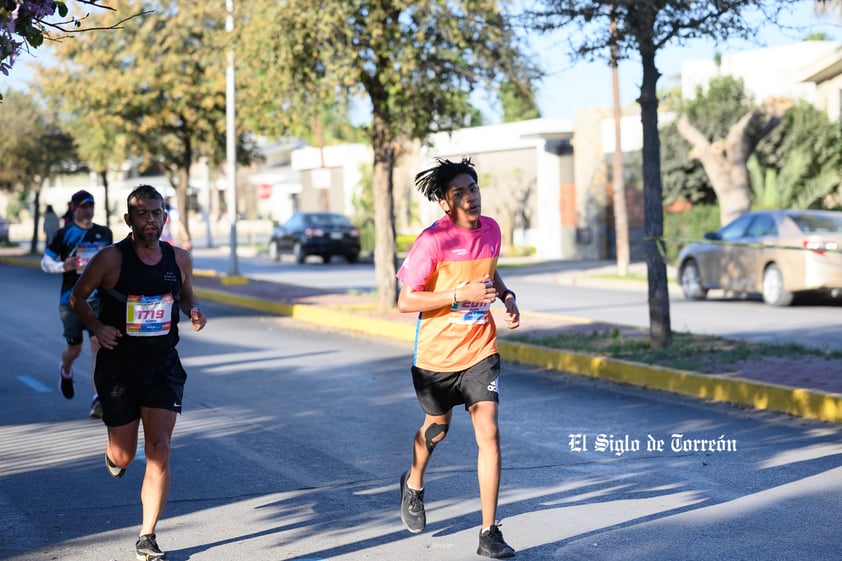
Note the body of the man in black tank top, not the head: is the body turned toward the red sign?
no

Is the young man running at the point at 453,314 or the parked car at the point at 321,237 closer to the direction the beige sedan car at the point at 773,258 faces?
the parked car

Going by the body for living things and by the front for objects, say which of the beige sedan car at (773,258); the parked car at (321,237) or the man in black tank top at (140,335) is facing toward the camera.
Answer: the man in black tank top

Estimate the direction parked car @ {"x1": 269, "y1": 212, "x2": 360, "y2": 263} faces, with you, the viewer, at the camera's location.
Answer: facing away from the viewer and to the left of the viewer

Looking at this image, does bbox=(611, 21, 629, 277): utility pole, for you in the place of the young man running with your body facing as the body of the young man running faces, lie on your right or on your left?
on your left

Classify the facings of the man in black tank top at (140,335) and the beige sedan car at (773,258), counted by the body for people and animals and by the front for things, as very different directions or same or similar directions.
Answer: very different directions

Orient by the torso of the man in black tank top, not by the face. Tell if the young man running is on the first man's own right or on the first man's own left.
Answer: on the first man's own left

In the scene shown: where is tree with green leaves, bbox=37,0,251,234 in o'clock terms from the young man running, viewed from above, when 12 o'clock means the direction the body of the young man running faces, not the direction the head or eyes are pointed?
The tree with green leaves is roughly at 7 o'clock from the young man running.

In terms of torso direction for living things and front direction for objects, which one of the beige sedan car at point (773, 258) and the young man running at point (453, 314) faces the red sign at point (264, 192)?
the beige sedan car

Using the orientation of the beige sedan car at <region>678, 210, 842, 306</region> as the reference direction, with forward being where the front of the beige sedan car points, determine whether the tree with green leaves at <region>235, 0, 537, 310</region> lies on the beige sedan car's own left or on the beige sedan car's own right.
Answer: on the beige sedan car's own left

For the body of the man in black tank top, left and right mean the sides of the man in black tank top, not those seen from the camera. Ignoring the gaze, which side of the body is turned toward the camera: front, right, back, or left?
front

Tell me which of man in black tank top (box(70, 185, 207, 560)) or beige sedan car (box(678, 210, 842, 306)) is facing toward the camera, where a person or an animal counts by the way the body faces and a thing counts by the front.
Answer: the man in black tank top

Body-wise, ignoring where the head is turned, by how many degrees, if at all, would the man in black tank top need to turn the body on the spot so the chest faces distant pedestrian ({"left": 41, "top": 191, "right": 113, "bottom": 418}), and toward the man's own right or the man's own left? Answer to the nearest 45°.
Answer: approximately 180°

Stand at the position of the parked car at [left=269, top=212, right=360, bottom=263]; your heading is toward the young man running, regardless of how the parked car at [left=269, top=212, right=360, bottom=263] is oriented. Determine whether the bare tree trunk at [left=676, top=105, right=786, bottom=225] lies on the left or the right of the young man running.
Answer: left

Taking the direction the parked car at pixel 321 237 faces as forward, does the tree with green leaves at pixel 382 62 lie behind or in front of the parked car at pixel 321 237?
behind
